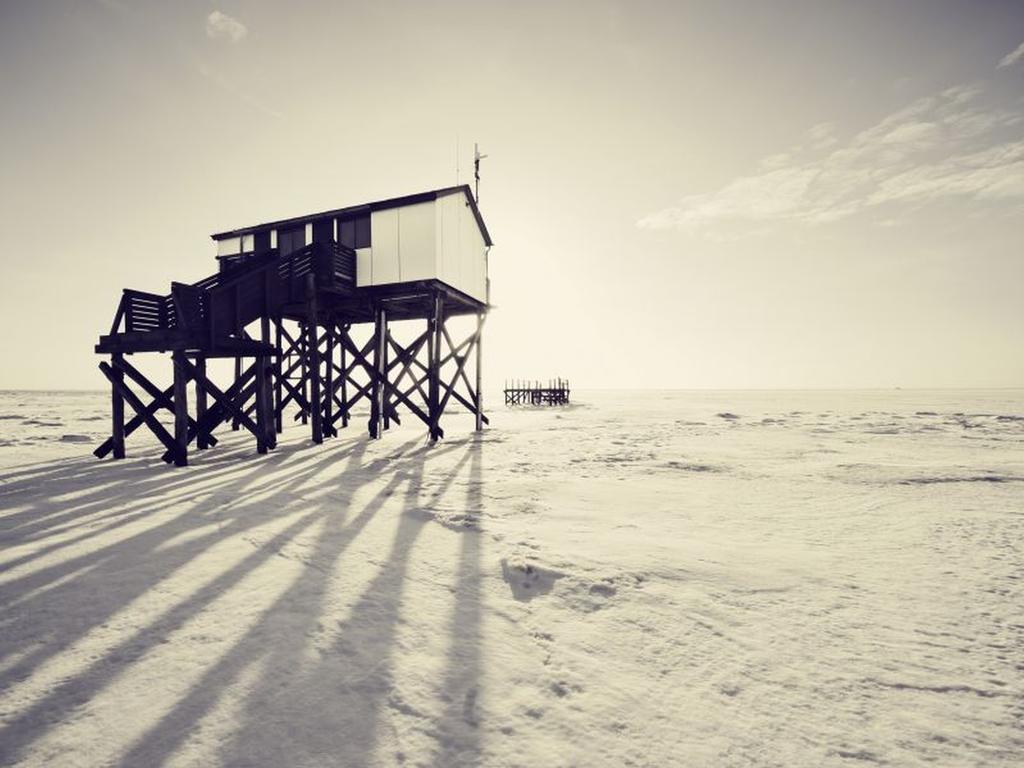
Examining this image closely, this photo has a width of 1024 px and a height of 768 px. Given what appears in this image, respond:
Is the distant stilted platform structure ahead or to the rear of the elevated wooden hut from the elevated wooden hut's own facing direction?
to the rear

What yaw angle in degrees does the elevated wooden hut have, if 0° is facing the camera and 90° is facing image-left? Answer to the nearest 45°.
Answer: approximately 45°
